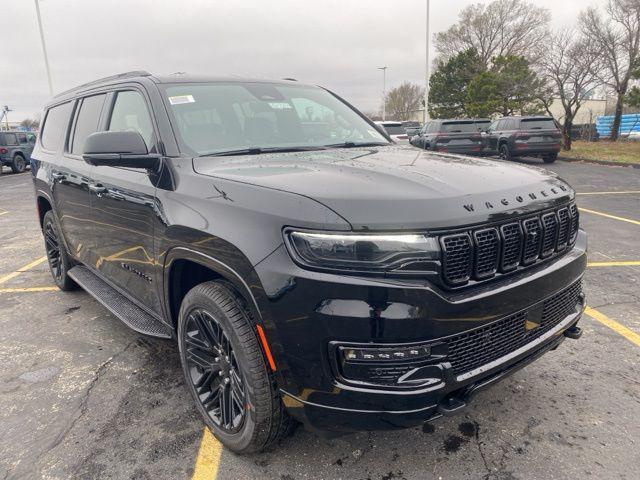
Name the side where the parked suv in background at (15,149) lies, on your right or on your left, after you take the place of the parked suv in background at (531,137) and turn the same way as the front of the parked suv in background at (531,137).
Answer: on your left

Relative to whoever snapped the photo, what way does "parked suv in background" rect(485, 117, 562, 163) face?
facing away from the viewer and to the left of the viewer

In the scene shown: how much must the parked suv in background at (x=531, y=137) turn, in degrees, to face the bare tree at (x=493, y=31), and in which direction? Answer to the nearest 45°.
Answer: approximately 45° to its right

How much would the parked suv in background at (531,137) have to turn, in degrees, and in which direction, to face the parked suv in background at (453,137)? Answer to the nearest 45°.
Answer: approximately 45° to its left

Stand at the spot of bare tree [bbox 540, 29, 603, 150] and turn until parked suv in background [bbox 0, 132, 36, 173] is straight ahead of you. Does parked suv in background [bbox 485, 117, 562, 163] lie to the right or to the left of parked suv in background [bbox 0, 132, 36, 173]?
left

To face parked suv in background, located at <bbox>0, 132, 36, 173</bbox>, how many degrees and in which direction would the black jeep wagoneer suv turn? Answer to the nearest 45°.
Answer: approximately 180°

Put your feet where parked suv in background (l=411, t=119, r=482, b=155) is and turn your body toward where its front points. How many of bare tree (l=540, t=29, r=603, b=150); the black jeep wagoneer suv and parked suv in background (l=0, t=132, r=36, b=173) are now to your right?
1

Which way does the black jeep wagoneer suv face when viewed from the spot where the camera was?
facing the viewer and to the right of the viewer

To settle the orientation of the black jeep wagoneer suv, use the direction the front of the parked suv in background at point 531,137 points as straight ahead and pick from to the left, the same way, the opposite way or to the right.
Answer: the opposite way

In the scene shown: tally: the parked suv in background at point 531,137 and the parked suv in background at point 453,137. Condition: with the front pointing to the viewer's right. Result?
0

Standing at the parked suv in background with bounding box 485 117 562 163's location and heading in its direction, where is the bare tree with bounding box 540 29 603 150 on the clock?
The bare tree is roughly at 2 o'clock from the parked suv in background.

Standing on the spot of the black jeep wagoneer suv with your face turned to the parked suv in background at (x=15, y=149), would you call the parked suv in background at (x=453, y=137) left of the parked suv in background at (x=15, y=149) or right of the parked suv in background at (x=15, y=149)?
right

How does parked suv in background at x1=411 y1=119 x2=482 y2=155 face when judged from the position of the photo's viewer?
facing away from the viewer and to the left of the viewer
